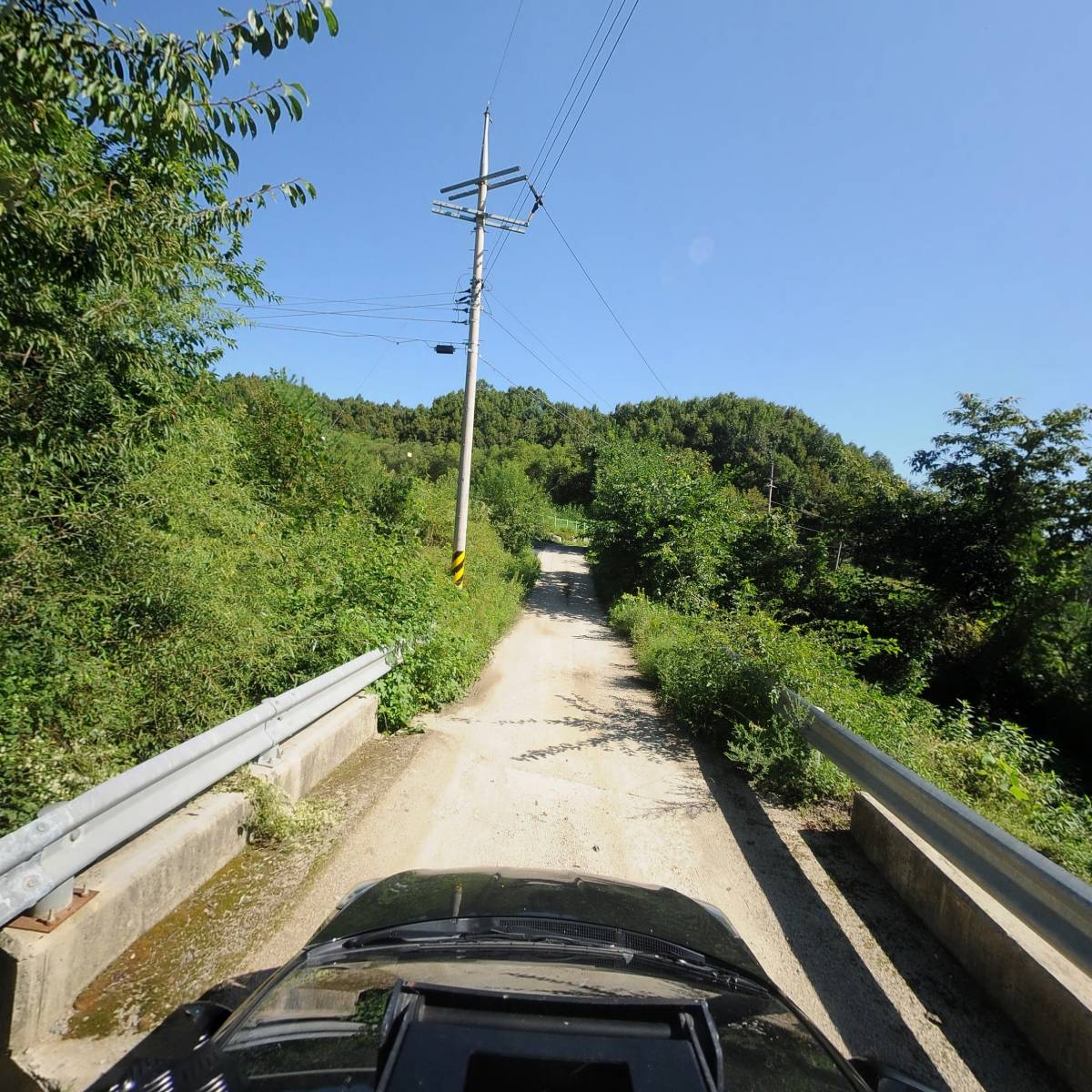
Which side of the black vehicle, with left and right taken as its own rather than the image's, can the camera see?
back

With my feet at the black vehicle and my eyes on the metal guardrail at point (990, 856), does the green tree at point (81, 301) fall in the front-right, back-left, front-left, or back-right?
back-left

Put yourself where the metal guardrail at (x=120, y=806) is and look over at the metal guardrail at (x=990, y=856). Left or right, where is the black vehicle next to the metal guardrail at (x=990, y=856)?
right

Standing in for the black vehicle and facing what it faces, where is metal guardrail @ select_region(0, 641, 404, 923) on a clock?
The metal guardrail is roughly at 10 o'clock from the black vehicle.

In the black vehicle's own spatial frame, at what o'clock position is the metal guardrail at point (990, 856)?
The metal guardrail is roughly at 2 o'clock from the black vehicle.

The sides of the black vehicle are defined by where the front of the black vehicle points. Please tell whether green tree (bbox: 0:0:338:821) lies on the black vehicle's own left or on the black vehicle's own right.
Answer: on the black vehicle's own left

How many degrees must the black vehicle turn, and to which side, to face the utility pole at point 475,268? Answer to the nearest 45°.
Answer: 0° — it already faces it

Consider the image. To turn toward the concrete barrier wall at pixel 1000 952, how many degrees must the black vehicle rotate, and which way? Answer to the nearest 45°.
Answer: approximately 45° to its right
